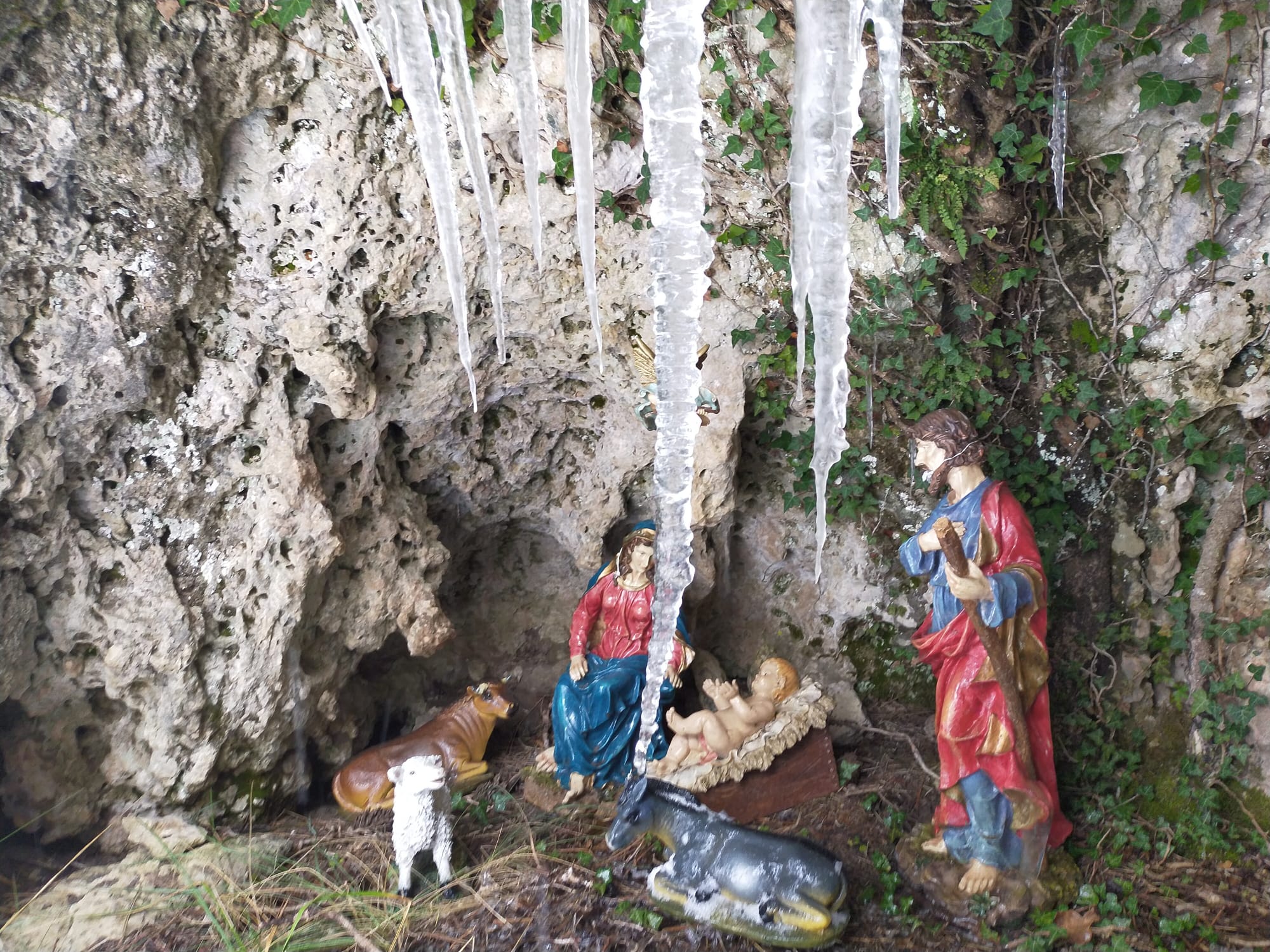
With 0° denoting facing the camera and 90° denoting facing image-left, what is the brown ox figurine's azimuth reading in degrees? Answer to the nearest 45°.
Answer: approximately 270°

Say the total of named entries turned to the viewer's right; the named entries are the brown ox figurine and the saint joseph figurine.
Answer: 1

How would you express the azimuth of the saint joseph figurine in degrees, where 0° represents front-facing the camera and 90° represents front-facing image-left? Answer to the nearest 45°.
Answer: approximately 45°

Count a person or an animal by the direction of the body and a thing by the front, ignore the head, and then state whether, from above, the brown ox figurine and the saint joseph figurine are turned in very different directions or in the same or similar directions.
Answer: very different directions

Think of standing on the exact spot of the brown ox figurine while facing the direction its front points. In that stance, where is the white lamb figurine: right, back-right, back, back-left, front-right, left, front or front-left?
right

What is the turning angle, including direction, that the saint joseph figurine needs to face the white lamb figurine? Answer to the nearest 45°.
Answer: approximately 45° to its right

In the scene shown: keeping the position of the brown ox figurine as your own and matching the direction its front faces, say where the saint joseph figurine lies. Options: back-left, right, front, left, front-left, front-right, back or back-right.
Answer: front-right
